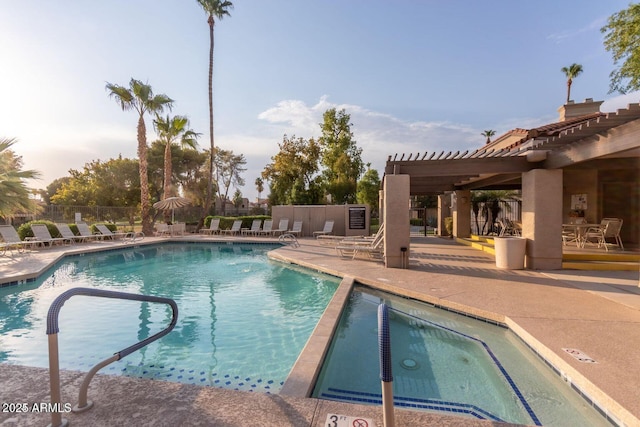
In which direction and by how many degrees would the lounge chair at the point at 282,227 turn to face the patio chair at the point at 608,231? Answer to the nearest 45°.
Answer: approximately 90° to its left

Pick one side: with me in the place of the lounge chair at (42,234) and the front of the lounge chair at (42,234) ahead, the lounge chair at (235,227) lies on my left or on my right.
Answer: on my left

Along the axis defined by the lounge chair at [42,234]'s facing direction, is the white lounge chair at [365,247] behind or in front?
in front

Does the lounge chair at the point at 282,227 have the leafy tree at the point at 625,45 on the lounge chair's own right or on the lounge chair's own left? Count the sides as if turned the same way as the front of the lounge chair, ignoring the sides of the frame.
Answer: on the lounge chair's own left

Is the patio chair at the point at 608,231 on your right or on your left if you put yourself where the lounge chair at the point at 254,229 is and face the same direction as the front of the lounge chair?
on your left

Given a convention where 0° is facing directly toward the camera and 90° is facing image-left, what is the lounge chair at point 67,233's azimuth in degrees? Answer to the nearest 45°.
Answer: approximately 315°

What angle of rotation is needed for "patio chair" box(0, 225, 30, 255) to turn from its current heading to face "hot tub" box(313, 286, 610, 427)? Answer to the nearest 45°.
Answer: approximately 45° to its right

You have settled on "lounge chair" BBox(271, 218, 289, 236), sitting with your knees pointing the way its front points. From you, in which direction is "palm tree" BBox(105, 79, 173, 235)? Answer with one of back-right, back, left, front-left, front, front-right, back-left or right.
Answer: front-right

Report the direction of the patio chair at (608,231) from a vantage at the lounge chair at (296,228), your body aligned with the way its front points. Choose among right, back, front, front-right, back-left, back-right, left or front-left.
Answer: left

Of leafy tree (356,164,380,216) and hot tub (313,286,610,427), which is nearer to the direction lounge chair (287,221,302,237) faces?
the hot tub

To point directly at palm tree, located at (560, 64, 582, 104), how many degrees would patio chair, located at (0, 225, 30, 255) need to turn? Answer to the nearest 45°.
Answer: approximately 45° to its left

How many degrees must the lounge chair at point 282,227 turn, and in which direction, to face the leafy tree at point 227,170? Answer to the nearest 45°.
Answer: approximately 135° to its right

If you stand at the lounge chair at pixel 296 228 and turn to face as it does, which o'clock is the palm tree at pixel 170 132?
The palm tree is roughly at 2 o'clock from the lounge chair.

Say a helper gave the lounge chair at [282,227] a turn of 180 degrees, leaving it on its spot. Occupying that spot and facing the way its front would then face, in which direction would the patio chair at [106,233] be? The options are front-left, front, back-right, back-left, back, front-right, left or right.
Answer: back-left
